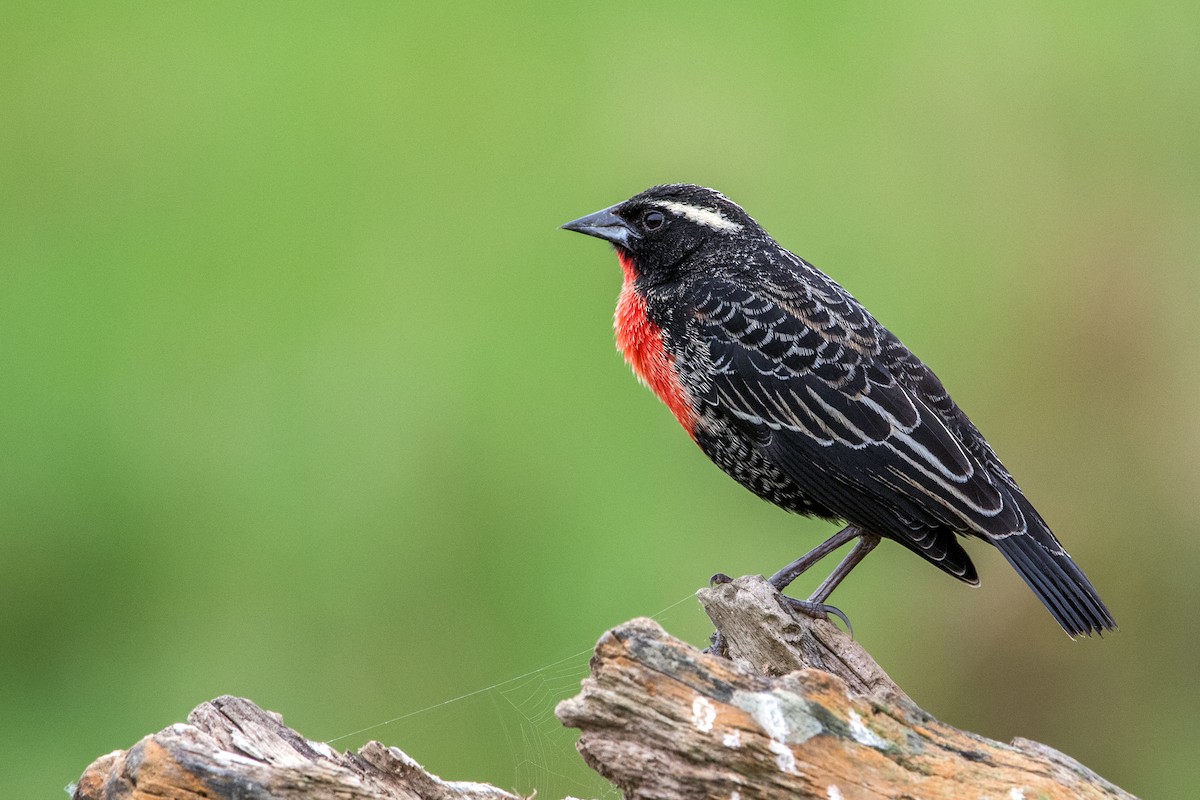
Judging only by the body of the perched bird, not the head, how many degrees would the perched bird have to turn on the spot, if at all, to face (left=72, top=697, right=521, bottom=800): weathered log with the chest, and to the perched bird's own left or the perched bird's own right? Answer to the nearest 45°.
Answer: approximately 45° to the perched bird's own left

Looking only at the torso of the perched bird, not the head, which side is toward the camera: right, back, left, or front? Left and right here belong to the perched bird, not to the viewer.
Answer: left
